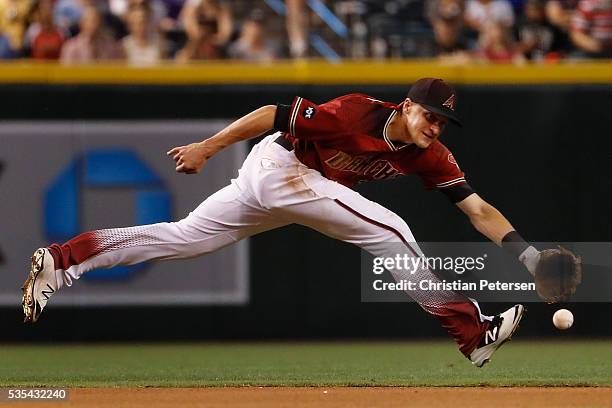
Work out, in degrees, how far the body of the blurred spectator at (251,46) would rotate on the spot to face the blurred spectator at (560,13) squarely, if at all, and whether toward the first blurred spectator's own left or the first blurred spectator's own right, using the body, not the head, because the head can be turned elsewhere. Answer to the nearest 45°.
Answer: approximately 90° to the first blurred spectator's own left

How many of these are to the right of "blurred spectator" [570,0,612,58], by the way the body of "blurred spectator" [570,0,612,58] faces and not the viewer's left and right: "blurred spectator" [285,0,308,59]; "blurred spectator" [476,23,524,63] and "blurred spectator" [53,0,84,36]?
3

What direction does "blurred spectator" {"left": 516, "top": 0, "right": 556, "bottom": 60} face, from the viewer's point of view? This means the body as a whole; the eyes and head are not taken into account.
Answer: toward the camera

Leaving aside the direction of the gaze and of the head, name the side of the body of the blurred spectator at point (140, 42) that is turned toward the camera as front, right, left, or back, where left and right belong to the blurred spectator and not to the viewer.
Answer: front

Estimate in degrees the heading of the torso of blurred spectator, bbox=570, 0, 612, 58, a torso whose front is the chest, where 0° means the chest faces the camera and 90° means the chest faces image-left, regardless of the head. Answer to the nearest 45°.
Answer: approximately 0°

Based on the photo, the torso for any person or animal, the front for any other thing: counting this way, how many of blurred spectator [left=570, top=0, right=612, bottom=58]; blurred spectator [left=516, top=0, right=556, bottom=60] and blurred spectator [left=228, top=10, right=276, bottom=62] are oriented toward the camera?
3

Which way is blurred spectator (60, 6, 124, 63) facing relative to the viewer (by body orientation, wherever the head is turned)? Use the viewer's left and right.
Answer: facing the viewer

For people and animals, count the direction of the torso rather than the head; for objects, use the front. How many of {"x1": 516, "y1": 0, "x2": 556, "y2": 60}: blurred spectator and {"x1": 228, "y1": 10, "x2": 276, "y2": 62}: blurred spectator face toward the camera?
2

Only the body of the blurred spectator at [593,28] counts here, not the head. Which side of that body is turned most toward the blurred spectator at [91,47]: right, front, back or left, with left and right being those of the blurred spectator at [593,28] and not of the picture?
right

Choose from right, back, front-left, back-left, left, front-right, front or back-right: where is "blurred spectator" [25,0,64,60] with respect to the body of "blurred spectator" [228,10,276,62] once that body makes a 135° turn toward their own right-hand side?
front-left

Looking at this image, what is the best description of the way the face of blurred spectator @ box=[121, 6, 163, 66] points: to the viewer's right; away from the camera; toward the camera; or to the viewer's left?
toward the camera

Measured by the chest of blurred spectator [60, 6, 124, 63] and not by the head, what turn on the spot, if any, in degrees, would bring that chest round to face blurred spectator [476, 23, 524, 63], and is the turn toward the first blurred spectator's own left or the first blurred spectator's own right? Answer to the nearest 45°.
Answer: approximately 90° to the first blurred spectator's own left

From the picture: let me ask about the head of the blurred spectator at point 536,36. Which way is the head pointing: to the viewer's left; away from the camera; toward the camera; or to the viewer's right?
toward the camera

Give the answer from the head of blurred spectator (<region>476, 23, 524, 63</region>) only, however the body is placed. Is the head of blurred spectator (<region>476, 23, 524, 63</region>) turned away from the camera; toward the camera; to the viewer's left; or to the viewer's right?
toward the camera

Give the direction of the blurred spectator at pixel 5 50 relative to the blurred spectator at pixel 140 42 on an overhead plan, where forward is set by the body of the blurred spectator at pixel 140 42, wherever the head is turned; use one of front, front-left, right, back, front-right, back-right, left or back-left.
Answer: right

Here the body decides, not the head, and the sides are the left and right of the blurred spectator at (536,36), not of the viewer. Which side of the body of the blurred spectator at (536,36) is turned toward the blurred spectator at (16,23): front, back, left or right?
right
